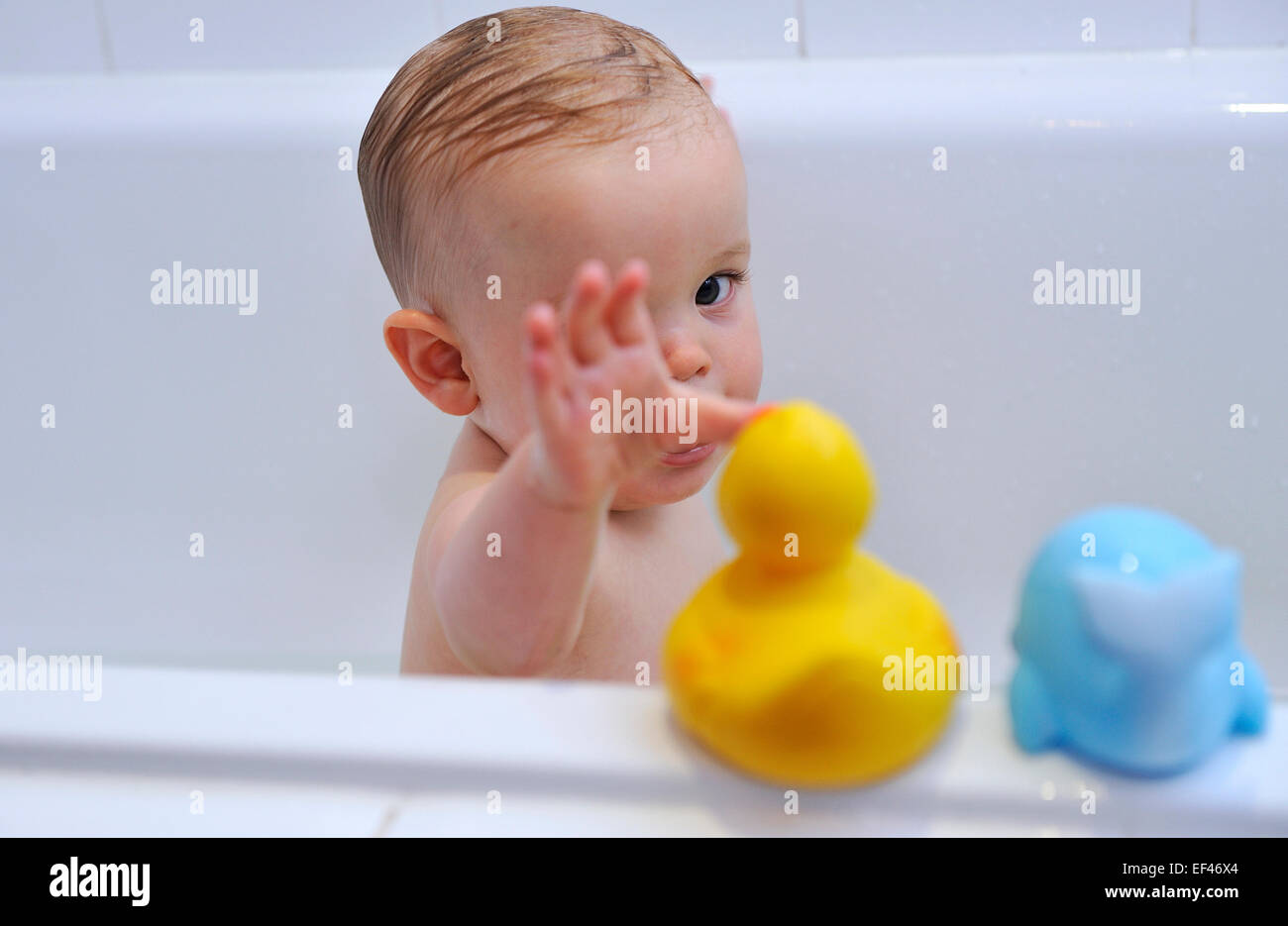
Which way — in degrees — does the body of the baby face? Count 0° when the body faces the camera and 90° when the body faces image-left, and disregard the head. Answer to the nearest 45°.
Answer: approximately 315°

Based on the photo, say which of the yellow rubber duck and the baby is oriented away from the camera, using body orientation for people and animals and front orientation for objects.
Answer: the yellow rubber duck

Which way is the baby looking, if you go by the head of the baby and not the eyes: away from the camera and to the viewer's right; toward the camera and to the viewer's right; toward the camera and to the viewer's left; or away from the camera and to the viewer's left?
toward the camera and to the viewer's right

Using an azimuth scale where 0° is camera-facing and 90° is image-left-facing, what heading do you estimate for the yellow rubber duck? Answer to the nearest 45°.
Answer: approximately 180°

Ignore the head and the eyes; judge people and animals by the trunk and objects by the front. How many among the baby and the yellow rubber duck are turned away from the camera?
1
